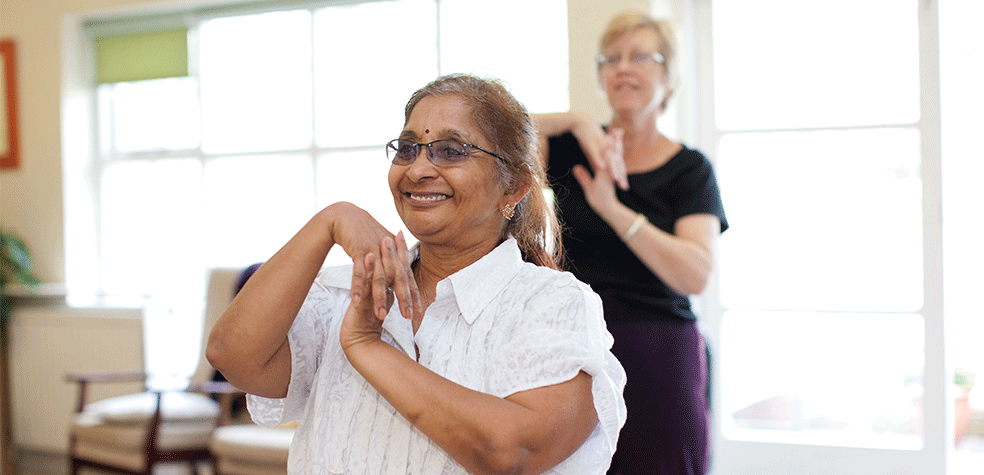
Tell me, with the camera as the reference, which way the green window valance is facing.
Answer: facing the viewer and to the left of the viewer

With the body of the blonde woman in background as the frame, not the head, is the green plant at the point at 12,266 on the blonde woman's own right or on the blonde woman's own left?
on the blonde woman's own right

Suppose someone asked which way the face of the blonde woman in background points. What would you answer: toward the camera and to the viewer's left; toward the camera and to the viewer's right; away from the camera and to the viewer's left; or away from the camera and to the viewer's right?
toward the camera and to the viewer's left

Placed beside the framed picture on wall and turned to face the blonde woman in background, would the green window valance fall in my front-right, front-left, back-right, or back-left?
front-left

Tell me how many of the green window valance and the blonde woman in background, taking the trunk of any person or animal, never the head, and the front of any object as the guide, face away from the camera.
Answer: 0

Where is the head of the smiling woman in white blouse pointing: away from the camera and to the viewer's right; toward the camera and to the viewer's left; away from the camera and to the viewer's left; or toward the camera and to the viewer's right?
toward the camera and to the viewer's left

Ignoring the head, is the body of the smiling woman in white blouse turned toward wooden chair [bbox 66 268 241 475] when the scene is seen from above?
no

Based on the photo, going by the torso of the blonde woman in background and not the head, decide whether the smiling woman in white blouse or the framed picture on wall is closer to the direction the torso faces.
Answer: the smiling woman in white blouse

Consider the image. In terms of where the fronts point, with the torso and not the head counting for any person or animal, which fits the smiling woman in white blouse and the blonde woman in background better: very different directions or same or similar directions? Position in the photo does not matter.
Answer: same or similar directions

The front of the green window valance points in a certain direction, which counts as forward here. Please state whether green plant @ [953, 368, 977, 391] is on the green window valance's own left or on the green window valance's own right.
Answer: on the green window valance's own left

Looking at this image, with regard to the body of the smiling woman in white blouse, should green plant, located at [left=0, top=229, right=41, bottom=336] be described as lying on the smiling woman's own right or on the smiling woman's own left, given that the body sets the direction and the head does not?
on the smiling woman's own right

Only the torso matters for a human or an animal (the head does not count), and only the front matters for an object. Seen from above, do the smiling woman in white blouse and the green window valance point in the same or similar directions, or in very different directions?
same or similar directions

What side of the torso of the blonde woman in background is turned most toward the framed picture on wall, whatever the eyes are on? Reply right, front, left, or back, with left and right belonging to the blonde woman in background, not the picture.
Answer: right
